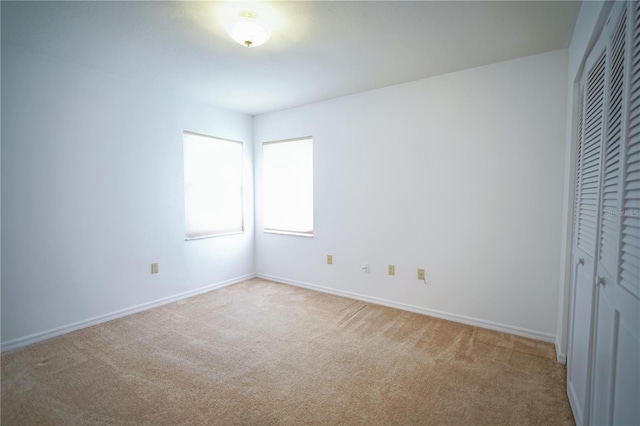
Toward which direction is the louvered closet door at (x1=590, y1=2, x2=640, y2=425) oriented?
to the viewer's left

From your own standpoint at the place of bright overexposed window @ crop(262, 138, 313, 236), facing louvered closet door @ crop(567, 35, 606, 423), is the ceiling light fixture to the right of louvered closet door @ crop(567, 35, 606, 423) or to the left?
right

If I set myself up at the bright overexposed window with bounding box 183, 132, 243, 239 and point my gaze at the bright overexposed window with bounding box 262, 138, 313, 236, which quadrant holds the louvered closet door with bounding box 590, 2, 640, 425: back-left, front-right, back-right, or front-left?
front-right

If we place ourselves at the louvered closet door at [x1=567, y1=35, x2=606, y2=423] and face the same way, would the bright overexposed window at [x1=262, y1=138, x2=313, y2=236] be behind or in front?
in front

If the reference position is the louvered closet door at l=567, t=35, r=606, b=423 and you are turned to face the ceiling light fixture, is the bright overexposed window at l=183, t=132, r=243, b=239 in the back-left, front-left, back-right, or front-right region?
front-right

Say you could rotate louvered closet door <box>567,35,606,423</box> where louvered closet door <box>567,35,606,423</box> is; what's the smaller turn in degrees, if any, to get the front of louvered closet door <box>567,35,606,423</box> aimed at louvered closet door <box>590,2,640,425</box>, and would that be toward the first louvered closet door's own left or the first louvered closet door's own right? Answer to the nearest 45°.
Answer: approximately 90° to the first louvered closet door's own left

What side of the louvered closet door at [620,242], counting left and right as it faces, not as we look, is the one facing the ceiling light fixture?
front

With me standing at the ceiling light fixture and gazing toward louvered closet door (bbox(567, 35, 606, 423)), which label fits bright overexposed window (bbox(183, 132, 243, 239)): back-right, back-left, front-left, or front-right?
back-left

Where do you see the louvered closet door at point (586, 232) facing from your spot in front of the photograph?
facing to the left of the viewer

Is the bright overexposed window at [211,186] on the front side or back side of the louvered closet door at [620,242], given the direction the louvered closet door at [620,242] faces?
on the front side

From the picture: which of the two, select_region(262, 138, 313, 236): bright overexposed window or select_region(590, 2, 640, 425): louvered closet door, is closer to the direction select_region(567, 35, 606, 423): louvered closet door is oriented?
the bright overexposed window

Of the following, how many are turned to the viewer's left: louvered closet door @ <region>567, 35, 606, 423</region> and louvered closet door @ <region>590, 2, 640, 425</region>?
2

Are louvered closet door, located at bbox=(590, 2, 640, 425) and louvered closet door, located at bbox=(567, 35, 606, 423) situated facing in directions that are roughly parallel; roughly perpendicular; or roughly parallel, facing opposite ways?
roughly parallel
